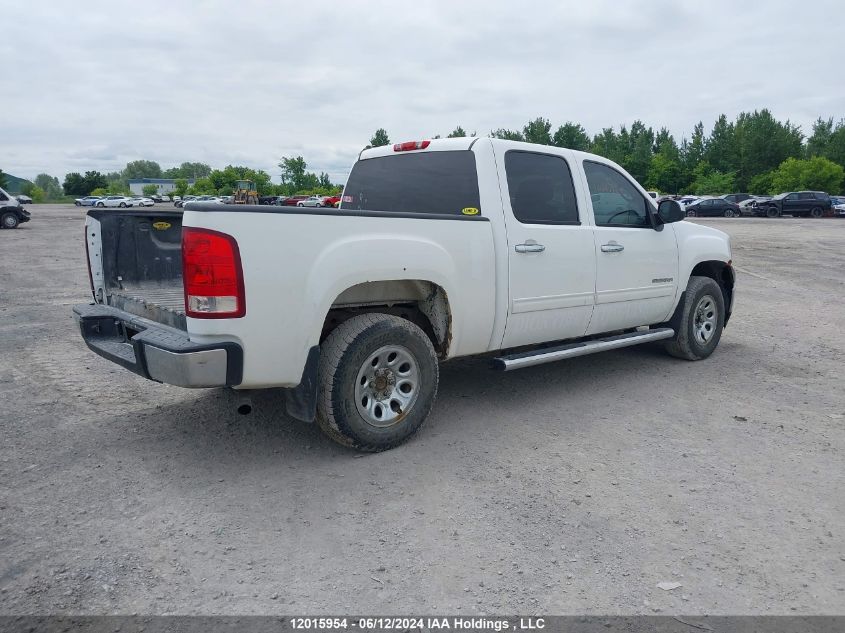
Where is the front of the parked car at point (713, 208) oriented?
to the viewer's left

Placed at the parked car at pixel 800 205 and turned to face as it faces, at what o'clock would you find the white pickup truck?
The white pickup truck is roughly at 9 o'clock from the parked car.

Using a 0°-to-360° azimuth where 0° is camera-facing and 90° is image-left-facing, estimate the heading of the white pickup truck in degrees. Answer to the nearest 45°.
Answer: approximately 225°

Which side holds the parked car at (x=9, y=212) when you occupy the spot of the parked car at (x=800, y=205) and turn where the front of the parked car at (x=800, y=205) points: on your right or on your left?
on your left

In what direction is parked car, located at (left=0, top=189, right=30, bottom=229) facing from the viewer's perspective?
to the viewer's right

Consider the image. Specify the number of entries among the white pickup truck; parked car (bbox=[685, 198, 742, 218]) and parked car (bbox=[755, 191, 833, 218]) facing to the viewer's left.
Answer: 2

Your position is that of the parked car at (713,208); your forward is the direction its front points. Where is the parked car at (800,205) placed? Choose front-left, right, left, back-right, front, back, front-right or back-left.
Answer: back

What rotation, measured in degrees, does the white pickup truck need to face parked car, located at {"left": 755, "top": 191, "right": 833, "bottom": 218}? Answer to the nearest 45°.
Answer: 0° — it already faces it

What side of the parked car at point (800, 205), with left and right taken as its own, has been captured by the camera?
left

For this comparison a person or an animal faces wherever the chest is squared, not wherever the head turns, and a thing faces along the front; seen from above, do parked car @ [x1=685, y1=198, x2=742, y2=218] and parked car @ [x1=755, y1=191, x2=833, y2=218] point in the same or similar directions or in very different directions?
same or similar directions

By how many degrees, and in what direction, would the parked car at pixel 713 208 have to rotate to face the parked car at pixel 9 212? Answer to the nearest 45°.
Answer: approximately 45° to its left
